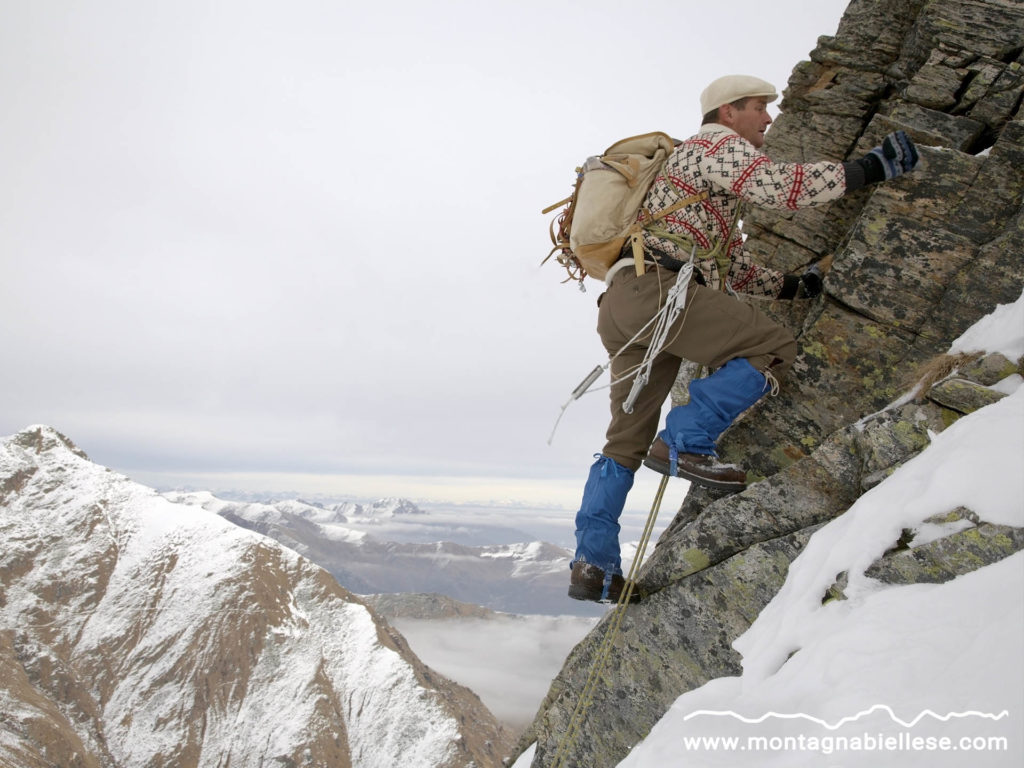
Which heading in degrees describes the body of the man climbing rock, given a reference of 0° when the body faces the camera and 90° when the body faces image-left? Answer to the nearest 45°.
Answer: approximately 270°
